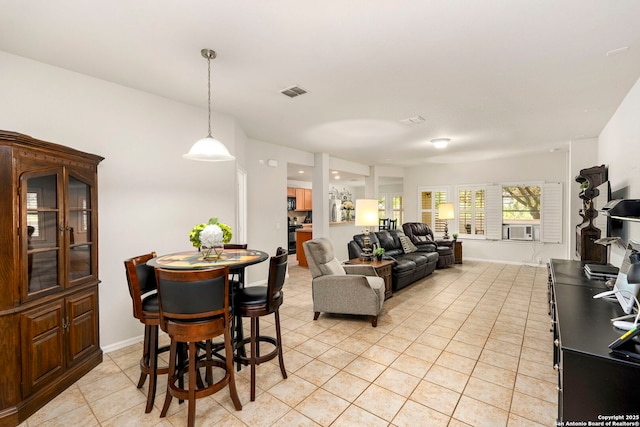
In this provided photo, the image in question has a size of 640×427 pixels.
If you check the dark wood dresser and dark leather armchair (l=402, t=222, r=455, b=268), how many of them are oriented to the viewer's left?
1

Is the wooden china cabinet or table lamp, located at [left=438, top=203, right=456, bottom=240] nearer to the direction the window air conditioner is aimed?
the wooden china cabinet

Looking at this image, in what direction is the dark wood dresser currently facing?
to the viewer's left

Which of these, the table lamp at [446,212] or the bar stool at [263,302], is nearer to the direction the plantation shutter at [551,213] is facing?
the bar stool

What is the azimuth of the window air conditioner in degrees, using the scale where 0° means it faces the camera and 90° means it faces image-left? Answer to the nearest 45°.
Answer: approximately 0°

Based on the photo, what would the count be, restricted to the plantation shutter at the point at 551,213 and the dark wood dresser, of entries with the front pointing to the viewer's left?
1

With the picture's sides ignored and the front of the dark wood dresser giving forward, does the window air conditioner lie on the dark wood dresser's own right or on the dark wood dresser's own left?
on the dark wood dresser's own right
